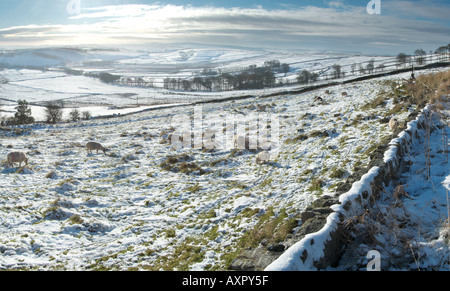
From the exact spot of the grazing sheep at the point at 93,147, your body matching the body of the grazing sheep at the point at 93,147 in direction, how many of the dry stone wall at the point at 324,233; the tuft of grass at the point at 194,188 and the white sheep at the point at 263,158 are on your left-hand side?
0

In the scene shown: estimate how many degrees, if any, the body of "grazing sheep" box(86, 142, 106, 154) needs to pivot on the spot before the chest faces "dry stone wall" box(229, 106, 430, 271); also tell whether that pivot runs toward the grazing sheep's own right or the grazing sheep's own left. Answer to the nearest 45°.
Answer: approximately 90° to the grazing sheep's own right

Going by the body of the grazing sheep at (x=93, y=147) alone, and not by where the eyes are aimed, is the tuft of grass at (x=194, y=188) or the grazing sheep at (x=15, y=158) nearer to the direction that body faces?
the tuft of grass

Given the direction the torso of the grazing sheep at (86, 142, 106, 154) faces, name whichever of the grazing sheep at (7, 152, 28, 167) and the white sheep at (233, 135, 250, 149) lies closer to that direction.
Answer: the white sheep

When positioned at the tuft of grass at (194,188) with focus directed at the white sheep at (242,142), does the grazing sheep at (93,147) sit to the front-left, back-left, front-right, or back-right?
front-left

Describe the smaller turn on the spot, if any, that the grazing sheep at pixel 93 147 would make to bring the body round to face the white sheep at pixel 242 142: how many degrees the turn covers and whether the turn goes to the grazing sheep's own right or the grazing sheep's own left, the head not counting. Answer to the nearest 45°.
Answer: approximately 45° to the grazing sheep's own right

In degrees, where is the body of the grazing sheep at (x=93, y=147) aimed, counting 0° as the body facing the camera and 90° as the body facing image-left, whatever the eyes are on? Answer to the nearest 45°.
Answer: approximately 270°

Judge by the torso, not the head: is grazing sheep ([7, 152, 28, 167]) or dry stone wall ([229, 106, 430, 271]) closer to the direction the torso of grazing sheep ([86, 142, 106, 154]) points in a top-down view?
the dry stone wall

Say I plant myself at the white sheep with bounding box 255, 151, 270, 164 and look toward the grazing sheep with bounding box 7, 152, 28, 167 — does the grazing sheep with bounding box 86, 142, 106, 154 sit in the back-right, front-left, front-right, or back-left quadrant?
front-right
